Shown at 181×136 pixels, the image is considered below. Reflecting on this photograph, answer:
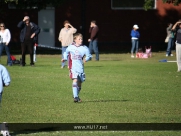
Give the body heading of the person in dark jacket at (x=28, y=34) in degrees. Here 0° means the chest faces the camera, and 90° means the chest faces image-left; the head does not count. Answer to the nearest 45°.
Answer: approximately 0°

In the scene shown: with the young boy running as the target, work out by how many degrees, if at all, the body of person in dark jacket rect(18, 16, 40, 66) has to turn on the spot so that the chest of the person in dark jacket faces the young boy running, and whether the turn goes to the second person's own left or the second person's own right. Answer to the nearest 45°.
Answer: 0° — they already face them
